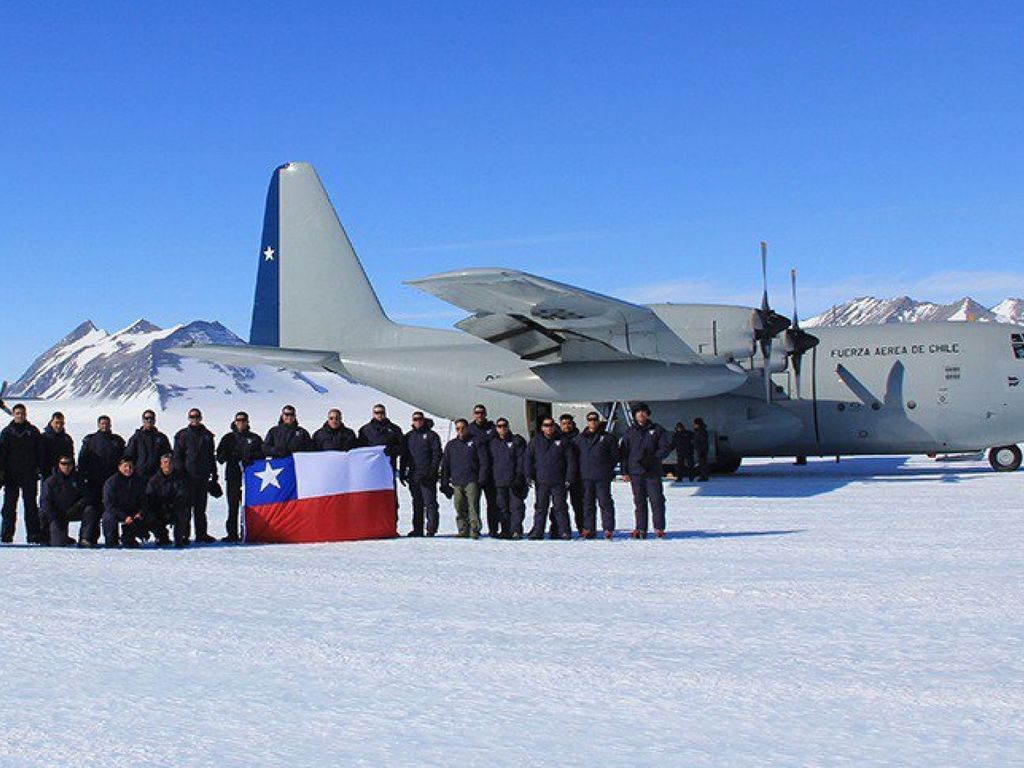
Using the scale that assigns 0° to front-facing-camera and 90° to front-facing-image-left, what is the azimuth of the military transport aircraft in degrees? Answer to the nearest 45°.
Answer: approximately 270°

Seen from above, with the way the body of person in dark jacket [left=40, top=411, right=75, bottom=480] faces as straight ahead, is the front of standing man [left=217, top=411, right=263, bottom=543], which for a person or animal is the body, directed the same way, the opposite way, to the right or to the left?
the same way

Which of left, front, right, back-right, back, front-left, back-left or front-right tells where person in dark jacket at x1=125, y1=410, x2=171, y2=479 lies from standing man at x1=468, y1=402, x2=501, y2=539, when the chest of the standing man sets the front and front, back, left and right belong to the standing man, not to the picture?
right

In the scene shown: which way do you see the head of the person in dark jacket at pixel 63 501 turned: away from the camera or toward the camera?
toward the camera

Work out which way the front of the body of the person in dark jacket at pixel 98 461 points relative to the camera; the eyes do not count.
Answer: toward the camera

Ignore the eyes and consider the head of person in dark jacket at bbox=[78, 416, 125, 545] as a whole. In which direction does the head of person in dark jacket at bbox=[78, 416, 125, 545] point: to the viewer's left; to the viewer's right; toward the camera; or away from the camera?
toward the camera

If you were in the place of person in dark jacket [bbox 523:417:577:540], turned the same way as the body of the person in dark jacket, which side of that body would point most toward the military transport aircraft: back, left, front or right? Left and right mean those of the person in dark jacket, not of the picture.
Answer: back

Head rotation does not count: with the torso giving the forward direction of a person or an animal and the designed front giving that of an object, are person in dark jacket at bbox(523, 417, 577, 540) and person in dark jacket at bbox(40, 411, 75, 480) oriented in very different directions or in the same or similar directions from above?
same or similar directions

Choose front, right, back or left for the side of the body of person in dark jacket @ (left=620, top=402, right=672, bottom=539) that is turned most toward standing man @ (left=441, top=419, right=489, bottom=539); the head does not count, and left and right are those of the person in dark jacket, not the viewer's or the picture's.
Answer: right

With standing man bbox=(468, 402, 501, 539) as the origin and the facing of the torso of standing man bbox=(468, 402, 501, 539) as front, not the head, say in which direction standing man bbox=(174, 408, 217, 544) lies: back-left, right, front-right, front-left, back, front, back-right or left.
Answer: right

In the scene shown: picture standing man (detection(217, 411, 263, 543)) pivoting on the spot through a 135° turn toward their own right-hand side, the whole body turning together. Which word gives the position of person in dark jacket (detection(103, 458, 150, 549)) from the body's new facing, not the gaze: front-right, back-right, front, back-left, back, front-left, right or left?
left

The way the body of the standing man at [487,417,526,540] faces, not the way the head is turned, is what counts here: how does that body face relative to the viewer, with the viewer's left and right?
facing the viewer

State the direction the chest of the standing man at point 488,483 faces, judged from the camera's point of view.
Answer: toward the camera

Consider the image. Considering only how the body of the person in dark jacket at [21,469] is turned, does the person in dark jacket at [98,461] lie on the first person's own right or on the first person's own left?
on the first person's own left

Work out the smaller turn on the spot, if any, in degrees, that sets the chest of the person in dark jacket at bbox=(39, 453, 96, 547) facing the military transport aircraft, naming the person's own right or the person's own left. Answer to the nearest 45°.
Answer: approximately 135° to the person's own left

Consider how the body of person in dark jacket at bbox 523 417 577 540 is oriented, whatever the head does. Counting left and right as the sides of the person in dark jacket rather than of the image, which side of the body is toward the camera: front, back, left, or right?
front

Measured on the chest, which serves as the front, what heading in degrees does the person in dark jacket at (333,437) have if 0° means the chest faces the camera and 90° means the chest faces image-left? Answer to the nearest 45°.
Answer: approximately 0°

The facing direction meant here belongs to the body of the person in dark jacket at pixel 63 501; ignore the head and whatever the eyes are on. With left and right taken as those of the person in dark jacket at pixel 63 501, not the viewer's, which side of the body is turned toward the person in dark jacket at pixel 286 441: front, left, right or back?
left

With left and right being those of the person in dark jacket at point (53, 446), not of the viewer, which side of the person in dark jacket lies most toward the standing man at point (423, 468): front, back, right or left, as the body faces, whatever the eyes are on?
left
